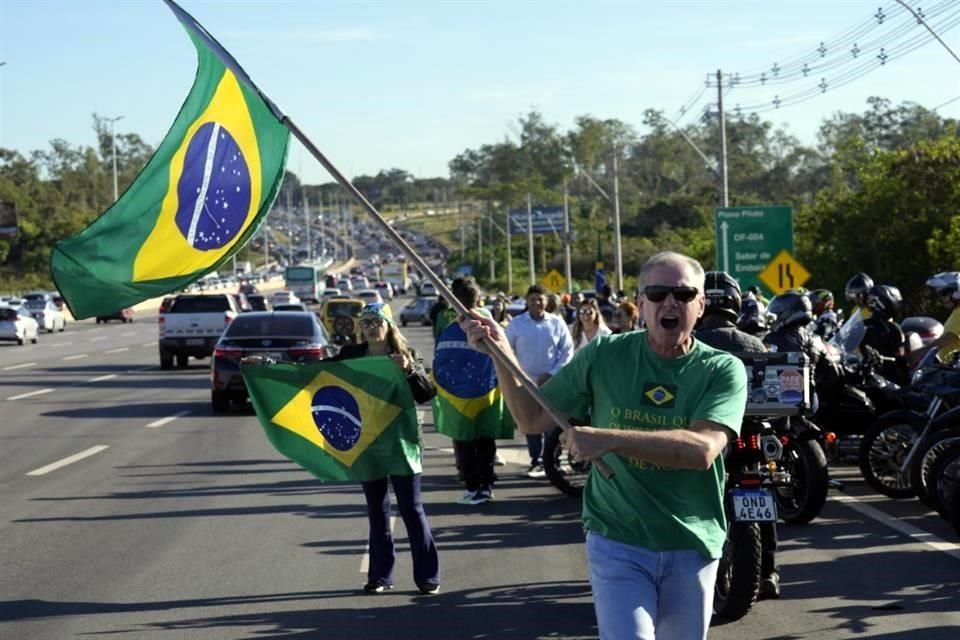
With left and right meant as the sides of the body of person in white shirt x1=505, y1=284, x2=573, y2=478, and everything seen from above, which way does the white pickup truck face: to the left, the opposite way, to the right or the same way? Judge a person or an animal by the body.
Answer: the opposite way

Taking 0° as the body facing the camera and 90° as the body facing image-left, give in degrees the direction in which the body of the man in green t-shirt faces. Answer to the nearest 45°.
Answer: approximately 0°

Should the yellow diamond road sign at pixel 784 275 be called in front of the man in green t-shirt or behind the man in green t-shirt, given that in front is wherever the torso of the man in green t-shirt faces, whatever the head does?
behind

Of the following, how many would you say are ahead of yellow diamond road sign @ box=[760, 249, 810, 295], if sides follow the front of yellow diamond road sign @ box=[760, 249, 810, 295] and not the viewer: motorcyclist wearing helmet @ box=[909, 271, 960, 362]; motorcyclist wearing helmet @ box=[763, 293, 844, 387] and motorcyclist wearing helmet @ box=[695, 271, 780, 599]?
3

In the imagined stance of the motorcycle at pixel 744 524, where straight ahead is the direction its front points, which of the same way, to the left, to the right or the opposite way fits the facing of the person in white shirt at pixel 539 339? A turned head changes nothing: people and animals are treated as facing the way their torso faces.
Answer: the opposite way

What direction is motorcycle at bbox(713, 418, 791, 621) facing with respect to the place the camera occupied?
facing away from the viewer

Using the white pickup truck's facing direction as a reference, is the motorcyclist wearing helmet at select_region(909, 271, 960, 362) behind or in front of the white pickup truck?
behind

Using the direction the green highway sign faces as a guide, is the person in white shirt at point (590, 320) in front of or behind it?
in front

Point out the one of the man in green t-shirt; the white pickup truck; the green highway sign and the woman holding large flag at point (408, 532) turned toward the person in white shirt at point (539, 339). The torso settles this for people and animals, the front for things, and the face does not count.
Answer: the green highway sign
